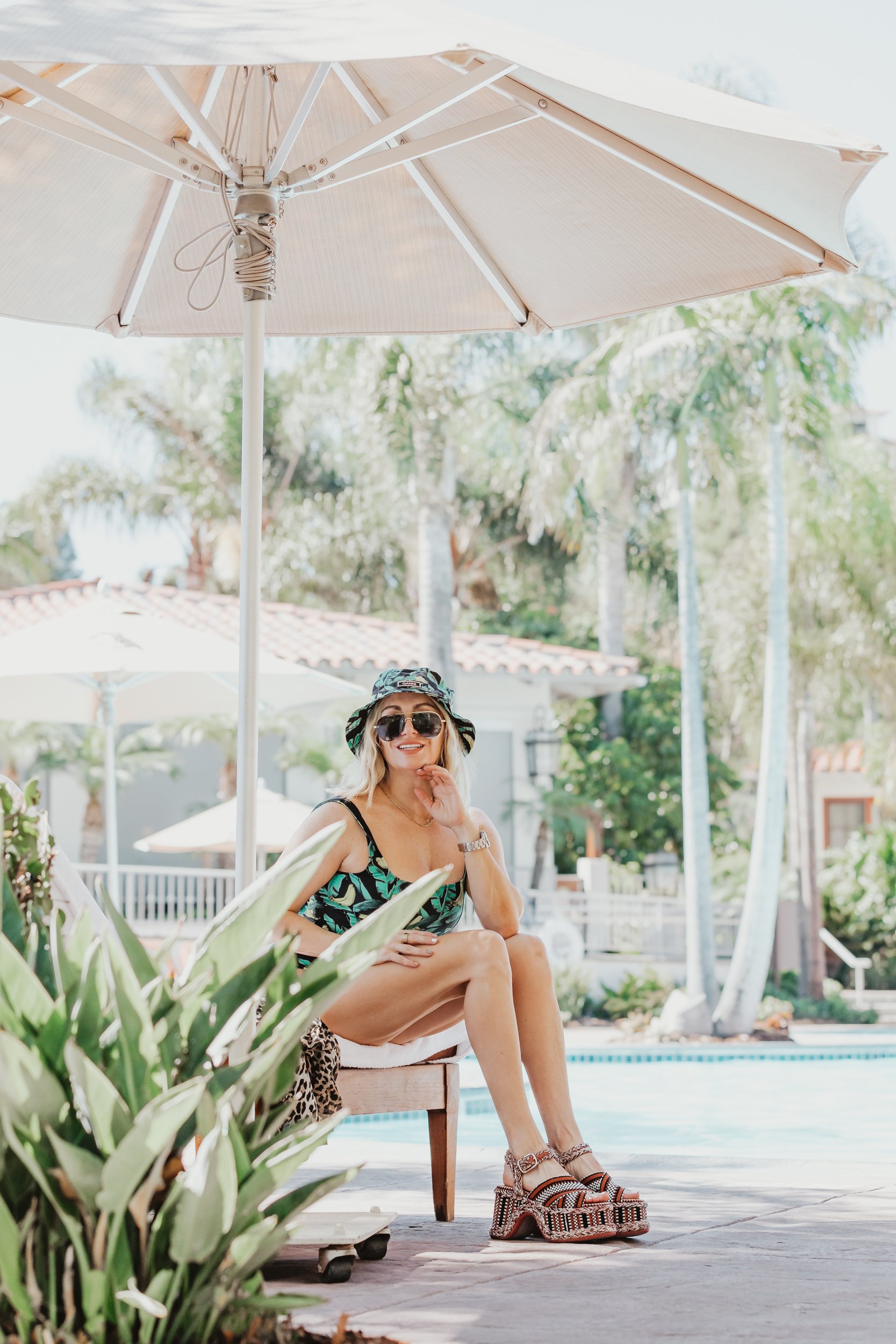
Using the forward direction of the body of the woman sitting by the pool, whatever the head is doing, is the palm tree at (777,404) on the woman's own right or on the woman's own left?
on the woman's own left

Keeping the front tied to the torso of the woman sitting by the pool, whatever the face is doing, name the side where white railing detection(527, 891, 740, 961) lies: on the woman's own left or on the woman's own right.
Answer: on the woman's own left

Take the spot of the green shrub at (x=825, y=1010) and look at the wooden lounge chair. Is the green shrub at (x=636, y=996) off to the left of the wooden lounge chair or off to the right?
right

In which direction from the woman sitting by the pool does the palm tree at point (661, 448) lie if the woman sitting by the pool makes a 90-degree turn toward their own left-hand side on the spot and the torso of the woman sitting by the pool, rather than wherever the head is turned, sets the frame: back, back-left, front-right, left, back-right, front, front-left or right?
front-left

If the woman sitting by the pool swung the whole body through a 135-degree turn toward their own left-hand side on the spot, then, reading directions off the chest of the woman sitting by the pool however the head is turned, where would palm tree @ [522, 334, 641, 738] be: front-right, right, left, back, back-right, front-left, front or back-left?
front

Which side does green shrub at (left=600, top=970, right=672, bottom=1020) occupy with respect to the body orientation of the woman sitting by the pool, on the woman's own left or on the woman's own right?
on the woman's own left

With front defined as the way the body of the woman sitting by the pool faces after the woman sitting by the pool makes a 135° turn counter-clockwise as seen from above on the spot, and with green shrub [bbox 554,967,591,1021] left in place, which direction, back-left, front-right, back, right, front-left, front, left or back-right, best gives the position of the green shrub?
front

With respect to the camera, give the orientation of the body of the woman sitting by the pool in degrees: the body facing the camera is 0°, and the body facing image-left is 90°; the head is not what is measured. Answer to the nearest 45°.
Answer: approximately 315°

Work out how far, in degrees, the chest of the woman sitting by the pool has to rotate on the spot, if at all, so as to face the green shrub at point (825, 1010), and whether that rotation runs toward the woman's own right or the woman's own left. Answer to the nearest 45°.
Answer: approximately 135° to the woman's own left

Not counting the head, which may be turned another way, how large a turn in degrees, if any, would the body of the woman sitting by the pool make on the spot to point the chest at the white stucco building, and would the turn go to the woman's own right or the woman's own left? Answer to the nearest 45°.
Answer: approximately 135° to the woman's own left
